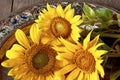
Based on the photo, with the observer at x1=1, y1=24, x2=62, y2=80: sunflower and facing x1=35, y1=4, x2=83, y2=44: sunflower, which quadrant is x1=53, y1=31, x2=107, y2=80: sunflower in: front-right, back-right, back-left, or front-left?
front-right

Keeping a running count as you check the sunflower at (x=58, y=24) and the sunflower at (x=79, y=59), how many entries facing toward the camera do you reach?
2

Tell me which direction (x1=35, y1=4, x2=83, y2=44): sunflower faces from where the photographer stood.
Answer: facing the viewer

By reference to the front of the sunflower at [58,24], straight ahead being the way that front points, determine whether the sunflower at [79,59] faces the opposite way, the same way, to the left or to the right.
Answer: the same way

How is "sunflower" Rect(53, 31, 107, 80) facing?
toward the camera
